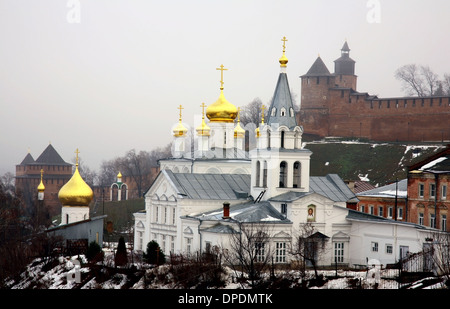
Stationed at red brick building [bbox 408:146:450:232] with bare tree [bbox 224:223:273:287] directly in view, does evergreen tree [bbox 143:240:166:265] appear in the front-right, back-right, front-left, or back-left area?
front-right

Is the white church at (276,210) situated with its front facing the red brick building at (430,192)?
no

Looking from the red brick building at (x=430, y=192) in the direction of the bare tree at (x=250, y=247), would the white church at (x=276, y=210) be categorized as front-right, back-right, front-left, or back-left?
front-right

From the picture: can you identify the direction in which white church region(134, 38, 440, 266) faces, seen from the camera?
facing the viewer and to the right of the viewer
